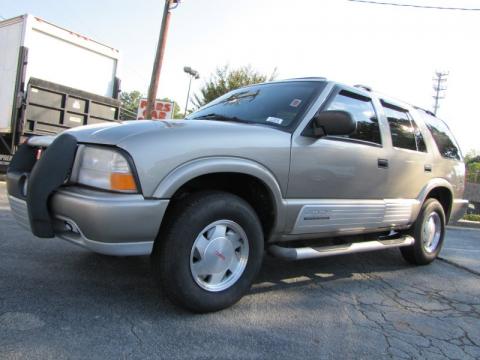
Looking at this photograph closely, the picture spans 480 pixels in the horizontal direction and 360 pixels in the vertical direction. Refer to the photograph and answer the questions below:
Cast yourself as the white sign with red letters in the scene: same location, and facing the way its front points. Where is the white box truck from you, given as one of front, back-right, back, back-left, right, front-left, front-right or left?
front-right

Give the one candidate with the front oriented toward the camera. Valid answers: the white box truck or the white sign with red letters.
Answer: the white sign with red letters

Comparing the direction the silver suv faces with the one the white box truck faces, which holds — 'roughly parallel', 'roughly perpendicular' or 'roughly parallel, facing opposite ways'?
roughly perpendicular

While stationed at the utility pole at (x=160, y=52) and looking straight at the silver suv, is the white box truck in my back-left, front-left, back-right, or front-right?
front-right

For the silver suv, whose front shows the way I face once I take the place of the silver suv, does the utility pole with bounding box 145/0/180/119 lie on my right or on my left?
on my right

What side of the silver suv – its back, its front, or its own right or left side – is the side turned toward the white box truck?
right

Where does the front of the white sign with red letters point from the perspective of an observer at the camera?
facing the viewer

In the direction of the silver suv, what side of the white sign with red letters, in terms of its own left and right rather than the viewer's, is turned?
front

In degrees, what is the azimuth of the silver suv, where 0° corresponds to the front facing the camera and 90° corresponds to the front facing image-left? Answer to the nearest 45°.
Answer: approximately 45°

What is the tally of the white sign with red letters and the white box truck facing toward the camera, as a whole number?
1

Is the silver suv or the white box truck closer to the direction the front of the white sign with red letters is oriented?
the silver suv

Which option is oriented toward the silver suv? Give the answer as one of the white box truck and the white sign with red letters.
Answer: the white sign with red letters

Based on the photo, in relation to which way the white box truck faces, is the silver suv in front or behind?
behind

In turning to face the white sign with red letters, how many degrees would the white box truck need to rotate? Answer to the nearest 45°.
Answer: approximately 90° to its right

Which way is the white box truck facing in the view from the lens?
facing away from the viewer and to the left of the viewer
